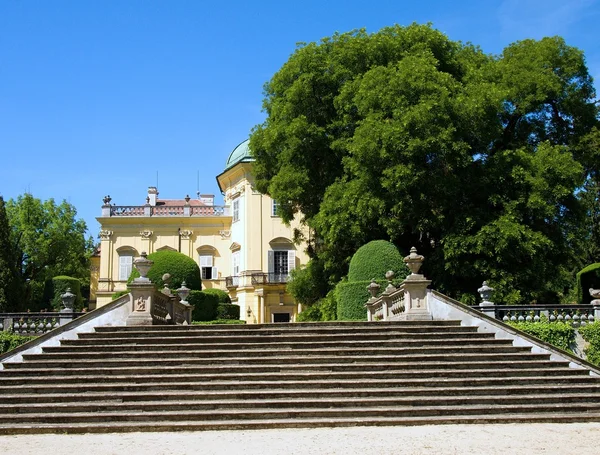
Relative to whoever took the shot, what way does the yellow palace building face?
facing the viewer

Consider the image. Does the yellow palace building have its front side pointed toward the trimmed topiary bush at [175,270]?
yes

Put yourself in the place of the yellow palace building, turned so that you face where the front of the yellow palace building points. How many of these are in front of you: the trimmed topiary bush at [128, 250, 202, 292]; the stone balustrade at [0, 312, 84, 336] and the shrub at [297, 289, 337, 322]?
3

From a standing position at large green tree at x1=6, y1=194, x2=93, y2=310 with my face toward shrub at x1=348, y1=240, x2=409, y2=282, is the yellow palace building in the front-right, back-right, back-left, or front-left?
front-left

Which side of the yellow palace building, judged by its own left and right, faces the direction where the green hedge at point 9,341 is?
front

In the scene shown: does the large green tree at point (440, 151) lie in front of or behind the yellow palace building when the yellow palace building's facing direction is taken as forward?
in front

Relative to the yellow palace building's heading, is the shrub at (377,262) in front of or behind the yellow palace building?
in front

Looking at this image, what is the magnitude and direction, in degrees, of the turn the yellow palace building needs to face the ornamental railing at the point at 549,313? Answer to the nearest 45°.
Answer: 0° — it already faces it

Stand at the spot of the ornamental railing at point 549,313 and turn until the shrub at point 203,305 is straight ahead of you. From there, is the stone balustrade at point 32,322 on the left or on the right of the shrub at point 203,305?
left

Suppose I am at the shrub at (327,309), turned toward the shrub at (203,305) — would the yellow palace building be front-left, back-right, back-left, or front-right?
front-right

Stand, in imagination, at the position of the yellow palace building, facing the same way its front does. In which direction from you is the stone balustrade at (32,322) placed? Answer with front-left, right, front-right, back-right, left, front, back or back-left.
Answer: front

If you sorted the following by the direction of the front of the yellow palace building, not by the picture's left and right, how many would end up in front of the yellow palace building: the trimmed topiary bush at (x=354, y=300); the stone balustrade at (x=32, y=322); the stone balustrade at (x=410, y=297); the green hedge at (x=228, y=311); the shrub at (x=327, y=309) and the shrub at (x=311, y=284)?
6
